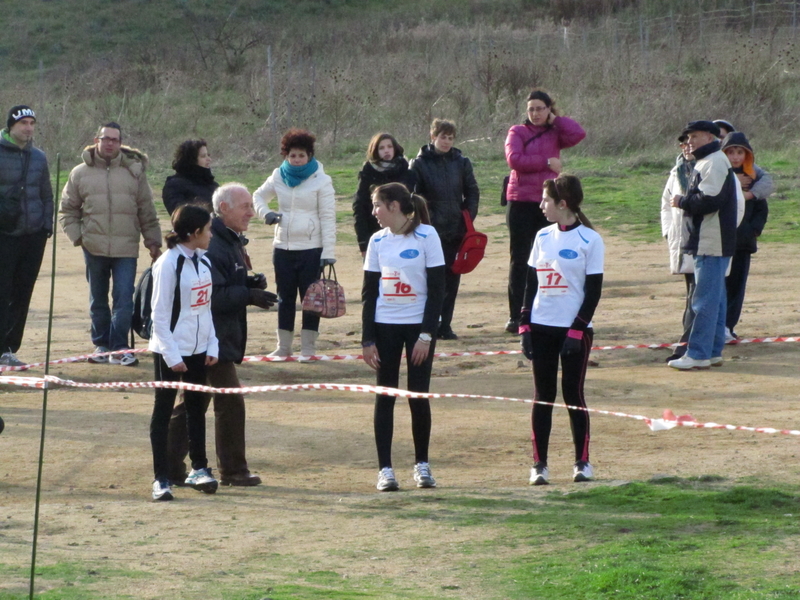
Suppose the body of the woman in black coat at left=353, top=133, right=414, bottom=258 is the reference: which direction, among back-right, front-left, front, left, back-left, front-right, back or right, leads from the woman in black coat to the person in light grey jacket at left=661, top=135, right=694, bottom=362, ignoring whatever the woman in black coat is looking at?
left

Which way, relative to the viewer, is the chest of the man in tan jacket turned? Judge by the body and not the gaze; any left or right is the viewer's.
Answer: facing the viewer

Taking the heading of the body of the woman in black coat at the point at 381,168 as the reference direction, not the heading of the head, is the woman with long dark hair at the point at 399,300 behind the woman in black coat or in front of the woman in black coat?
in front

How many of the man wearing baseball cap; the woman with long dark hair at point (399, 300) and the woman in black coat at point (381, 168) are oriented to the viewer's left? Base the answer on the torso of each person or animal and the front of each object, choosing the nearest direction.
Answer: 1

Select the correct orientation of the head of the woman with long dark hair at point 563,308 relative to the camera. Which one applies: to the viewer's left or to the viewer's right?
to the viewer's left

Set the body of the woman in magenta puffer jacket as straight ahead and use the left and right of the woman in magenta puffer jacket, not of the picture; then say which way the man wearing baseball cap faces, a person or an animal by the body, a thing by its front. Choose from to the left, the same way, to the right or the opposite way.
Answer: to the right

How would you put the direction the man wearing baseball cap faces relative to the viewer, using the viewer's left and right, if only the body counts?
facing to the left of the viewer

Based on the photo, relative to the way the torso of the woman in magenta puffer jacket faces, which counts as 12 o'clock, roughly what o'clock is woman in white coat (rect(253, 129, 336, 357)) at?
The woman in white coat is roughly at 2 o'clock from the woman in magenta puffer jacket.

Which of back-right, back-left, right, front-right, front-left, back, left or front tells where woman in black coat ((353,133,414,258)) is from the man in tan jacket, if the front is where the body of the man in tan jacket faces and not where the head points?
left

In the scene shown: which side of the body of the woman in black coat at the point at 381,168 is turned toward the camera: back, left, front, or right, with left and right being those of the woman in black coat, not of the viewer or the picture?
front

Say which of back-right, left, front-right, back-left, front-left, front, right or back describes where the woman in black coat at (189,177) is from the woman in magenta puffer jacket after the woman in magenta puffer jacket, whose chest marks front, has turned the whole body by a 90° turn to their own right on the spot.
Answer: front-left

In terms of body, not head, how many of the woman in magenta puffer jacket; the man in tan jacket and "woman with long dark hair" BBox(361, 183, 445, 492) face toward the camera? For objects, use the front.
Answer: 3

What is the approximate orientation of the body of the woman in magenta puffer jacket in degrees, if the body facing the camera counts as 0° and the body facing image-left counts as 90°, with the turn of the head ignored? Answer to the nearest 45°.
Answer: approximately 0°
